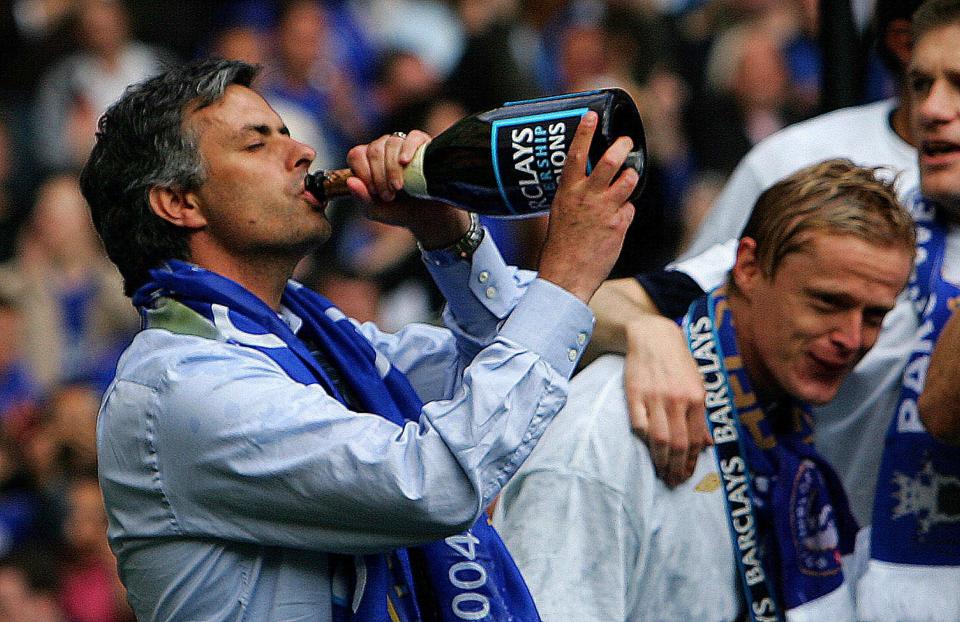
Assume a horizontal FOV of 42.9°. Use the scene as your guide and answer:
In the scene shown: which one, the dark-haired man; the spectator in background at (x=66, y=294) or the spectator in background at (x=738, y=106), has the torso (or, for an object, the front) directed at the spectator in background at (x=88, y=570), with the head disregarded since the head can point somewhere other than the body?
the spectator in background at (x=66, y=294)

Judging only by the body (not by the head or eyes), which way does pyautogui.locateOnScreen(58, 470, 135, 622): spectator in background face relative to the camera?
toward the camera

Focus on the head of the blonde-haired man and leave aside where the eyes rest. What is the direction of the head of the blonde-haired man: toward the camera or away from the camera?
toward the camera

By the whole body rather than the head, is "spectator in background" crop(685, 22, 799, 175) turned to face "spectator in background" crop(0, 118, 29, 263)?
no

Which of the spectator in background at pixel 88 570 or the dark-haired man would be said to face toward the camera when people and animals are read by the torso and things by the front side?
the spectator in background

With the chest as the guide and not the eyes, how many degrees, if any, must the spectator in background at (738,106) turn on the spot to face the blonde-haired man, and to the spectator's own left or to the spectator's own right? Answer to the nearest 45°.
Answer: approximately 45° to the spectator's own right

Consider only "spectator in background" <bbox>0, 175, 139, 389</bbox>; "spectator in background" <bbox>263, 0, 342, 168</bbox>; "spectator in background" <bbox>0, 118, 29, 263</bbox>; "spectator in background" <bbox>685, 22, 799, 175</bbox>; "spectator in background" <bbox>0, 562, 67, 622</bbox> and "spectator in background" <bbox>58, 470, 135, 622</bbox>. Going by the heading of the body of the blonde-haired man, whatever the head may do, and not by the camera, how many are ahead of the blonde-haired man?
0

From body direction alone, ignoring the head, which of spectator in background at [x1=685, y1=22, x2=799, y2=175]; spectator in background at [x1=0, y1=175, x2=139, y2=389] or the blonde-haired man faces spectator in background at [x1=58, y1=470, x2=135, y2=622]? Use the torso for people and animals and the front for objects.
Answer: spectator in background at [x1=0, y1=175, x2=139, y2=389]

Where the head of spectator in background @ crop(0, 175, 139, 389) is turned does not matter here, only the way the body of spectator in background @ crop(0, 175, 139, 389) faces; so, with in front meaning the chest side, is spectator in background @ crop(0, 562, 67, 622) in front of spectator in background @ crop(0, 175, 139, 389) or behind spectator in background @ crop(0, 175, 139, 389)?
in front

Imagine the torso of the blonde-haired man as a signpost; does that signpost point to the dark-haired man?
no

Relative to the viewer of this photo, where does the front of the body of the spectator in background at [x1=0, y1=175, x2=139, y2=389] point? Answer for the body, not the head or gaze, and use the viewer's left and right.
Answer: facing the viewer

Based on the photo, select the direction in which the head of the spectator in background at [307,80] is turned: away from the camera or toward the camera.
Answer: toward the camera

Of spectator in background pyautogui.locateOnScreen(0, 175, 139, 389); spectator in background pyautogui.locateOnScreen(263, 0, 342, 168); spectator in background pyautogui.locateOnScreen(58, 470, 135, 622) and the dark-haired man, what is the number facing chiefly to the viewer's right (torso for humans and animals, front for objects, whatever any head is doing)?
1

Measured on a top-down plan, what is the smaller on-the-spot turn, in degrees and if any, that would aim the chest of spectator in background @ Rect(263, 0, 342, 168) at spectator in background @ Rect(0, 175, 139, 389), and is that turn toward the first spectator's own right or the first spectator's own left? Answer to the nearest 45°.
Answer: approximately 45° to the first spectator's own right

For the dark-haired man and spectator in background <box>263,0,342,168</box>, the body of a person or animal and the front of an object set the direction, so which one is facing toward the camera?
the spectator in background

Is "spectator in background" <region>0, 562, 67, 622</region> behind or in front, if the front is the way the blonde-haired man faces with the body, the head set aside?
behind

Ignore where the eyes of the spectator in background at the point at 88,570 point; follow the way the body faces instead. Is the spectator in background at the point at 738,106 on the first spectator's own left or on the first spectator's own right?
on the first spectator's own left

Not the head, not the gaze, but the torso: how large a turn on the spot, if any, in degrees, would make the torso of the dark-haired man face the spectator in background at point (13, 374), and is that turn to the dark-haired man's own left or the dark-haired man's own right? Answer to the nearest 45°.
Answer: approximately 90° to the dark-haired man's own left

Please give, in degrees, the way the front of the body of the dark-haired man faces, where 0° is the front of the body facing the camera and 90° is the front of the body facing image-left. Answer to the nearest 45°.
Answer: approximately 270°
